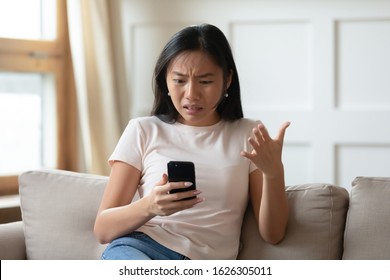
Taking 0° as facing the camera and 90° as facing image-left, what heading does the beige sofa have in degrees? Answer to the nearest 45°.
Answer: approximately 0°

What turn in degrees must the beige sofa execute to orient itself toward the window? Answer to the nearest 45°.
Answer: approximately 135° to its right

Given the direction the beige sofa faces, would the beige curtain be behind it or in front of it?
behind
